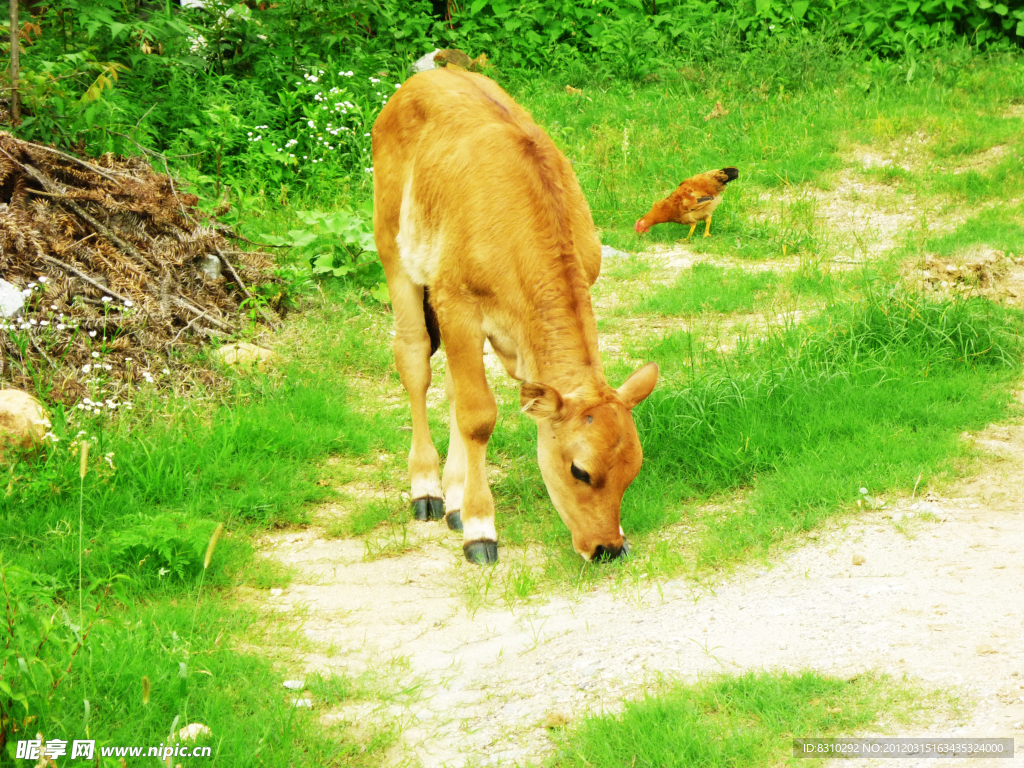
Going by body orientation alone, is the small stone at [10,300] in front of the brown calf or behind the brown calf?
behind

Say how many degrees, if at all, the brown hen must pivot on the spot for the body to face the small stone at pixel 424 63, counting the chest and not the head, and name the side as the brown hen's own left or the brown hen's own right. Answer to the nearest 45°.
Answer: approximately 45° to the brown hen's own right

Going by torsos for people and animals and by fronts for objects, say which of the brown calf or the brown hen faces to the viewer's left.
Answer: the brown hen

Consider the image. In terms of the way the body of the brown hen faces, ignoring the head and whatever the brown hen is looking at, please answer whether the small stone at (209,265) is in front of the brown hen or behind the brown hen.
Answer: in front

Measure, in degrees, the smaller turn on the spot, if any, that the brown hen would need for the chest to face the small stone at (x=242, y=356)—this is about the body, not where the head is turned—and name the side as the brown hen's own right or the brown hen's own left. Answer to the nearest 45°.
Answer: approximately 45° to the brown hen's own left

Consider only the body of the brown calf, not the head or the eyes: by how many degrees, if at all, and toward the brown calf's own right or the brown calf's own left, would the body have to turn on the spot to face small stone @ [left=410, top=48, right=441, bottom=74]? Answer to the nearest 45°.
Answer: approximately 135° to the brown calf's own left

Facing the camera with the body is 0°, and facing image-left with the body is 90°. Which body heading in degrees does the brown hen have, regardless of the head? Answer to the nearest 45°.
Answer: approximately 90°

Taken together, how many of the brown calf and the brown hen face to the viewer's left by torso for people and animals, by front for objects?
1

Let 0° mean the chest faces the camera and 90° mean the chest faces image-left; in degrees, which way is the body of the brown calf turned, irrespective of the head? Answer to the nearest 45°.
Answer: approximately 315°

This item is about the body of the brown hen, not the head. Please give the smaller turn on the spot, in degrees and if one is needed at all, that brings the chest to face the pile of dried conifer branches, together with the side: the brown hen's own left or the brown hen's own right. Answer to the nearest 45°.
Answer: approximately 45° to the brown hen's own left

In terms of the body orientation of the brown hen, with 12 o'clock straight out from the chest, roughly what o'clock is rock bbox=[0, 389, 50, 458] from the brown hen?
The rock is roughly at 10 o'clock from the brown hen.

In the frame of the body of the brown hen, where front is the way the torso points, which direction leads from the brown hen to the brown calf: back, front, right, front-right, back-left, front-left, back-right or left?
left

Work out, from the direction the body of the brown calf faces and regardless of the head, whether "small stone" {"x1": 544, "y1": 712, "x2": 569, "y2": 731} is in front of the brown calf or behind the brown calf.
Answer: in front

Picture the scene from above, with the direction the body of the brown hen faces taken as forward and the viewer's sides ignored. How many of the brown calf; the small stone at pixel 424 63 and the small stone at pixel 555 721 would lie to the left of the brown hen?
2

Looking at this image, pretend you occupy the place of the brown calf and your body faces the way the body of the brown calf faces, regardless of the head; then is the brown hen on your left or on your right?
on your left
